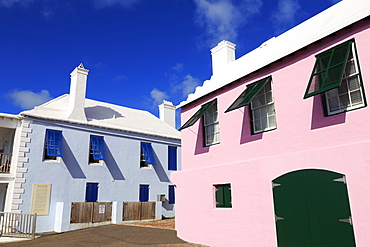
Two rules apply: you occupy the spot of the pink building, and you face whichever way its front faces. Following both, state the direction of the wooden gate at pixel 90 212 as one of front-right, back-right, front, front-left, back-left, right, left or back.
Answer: right

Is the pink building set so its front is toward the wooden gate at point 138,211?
no

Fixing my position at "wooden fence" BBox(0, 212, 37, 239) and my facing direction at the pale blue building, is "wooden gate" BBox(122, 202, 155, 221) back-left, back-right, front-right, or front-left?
front-right

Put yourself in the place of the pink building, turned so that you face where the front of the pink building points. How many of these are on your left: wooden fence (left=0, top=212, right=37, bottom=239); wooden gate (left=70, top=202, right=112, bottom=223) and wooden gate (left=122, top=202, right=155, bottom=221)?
0

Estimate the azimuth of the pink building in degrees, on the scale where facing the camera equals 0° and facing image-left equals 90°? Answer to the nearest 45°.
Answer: approximately 45°

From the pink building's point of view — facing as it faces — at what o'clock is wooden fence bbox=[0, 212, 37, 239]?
The wooden fence is roughly at 2 o'clock from the pink building.
